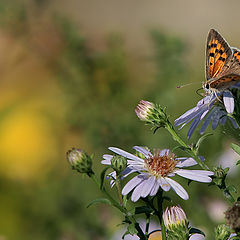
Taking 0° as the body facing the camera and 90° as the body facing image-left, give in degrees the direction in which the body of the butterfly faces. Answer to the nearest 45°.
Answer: approximately 90°
